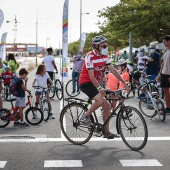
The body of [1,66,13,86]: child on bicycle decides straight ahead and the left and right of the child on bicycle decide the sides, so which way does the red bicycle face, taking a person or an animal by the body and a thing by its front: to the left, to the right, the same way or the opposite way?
to the left

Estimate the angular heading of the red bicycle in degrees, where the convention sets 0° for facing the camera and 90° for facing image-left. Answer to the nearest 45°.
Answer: approximately 270°

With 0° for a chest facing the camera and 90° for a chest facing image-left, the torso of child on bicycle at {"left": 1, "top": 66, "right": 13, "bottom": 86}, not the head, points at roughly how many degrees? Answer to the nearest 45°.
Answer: approximately 0°

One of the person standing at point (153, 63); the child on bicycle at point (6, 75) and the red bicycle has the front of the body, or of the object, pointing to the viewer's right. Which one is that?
the red bicycle

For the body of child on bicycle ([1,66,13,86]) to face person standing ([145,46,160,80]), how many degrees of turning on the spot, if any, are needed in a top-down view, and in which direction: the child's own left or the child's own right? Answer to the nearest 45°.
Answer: approximately 90° to the child's own left

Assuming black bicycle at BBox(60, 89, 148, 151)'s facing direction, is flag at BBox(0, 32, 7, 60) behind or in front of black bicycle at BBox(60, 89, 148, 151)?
behind

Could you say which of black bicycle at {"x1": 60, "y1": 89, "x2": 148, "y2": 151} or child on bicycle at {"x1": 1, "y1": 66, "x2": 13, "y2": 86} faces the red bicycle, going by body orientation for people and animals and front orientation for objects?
the child on bicycle

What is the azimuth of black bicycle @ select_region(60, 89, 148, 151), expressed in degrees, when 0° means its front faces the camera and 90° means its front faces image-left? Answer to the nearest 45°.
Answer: approximately 315°

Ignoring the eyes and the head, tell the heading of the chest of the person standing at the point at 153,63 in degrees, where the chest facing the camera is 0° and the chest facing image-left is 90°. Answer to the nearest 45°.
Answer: approximately 45°

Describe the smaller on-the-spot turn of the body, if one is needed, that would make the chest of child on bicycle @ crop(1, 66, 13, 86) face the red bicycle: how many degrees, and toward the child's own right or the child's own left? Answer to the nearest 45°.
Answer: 0° — they already face it

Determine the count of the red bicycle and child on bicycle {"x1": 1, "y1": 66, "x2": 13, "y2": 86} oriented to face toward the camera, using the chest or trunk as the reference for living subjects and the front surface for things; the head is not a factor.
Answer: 1
